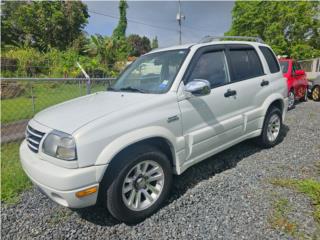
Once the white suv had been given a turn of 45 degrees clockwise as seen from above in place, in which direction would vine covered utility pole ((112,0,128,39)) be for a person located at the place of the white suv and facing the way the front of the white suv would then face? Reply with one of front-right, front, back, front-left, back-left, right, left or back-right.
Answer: right

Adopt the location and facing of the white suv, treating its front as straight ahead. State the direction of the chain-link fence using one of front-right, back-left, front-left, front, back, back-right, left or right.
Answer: right

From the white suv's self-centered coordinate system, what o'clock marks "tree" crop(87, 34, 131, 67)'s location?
The tree is roughly at 4 o'clock from the white suv.

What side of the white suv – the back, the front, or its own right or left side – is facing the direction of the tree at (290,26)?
back

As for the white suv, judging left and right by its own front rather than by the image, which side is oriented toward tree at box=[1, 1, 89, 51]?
right

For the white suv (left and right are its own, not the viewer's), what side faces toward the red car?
back

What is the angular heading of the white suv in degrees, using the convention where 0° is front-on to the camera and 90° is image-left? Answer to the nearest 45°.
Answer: approximately 45°
